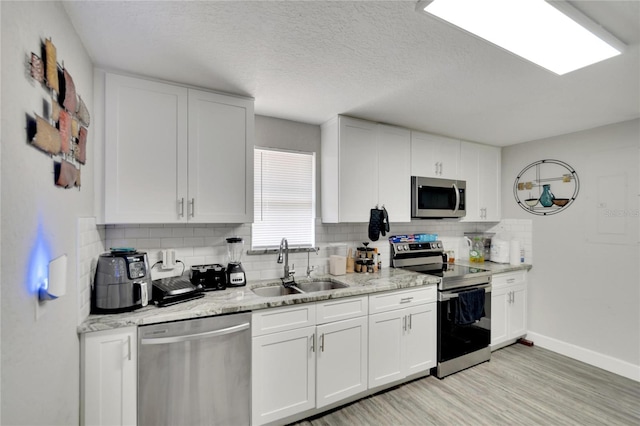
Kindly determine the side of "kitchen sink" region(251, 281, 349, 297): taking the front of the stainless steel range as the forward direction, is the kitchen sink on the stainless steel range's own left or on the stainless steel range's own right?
on the stainless steel range's own right

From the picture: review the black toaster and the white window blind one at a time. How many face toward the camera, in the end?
2

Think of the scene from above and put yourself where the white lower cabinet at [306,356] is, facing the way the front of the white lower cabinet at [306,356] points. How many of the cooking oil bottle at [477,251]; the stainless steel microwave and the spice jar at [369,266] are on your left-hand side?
3

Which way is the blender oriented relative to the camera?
toward the camera

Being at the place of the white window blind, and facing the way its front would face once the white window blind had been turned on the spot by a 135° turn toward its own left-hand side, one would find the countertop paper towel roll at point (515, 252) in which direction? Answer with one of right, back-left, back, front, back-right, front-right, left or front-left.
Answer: front-right

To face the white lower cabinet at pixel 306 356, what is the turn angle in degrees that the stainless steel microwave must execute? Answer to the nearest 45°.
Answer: approximately 90° to its right

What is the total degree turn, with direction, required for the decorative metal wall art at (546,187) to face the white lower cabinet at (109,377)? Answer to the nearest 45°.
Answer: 0° — it already faces it

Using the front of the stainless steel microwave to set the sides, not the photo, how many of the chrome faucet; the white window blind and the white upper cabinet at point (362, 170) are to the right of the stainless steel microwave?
3

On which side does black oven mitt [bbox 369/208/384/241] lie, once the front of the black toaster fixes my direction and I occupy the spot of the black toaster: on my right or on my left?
on my left

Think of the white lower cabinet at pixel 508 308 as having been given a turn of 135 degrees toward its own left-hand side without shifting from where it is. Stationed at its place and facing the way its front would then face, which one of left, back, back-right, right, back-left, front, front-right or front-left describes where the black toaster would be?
back-left

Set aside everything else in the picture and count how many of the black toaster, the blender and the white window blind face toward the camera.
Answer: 3

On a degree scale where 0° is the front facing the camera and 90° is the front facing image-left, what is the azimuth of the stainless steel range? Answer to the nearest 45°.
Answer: approximately 315°

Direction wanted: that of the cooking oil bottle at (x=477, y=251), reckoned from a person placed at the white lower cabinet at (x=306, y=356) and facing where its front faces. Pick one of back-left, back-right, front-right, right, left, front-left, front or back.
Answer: left

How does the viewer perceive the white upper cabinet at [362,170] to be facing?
facing the viewer and to the right of the viewer
